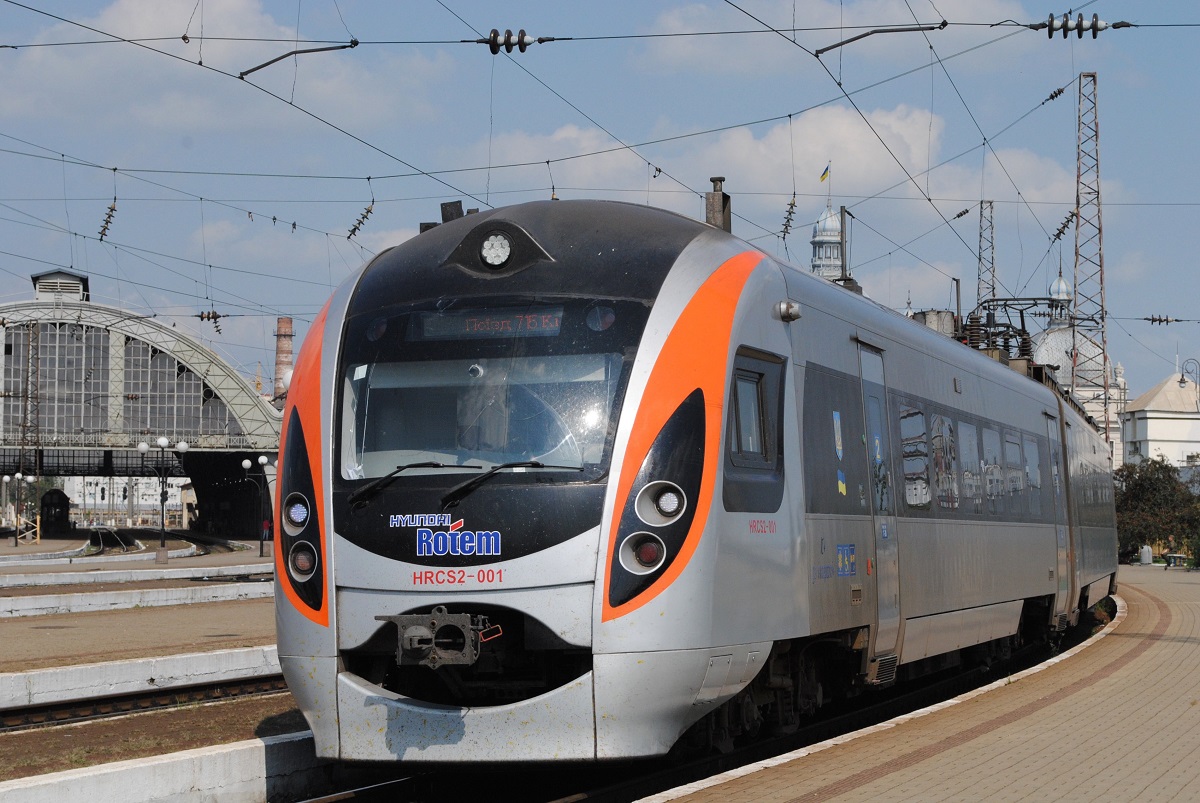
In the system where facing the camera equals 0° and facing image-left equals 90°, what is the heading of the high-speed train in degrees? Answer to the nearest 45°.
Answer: approximately 45°
